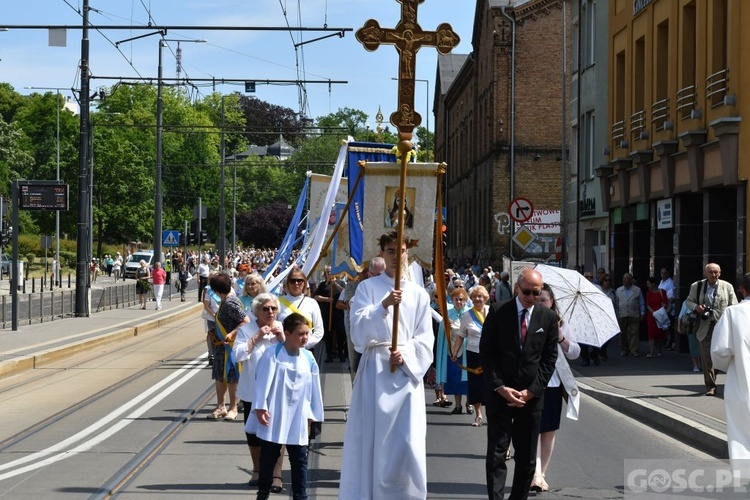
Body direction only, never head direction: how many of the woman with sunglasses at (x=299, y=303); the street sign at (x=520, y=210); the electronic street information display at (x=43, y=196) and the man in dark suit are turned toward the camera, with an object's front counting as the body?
4

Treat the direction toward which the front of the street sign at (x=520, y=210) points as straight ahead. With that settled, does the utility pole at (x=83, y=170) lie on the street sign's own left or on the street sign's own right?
on the street sign's own right

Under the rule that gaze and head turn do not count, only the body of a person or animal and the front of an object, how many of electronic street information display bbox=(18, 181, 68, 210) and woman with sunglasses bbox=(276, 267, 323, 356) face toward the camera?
2

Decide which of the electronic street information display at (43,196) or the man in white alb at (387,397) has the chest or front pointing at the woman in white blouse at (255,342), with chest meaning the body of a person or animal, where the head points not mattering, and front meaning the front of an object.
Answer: the electronic street information display

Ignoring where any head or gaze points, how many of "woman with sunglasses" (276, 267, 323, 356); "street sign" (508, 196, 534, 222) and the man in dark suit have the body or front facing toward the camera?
3

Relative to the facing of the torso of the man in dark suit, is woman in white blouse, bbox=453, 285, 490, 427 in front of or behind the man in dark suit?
behind

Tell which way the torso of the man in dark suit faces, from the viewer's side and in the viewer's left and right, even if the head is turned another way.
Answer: facing the viewer

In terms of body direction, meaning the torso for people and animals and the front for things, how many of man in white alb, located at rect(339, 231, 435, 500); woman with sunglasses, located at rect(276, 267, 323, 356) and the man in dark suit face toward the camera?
3

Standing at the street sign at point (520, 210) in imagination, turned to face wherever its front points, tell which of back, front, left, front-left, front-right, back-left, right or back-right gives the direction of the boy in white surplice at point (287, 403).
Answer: front

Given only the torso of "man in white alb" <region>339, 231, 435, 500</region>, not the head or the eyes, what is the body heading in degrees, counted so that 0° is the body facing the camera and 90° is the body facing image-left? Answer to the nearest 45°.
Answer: approximately 0°

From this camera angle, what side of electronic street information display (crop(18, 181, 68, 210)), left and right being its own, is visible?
front

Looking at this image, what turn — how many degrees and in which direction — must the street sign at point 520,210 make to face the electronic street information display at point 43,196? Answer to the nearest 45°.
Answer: approximately 90° to its right
